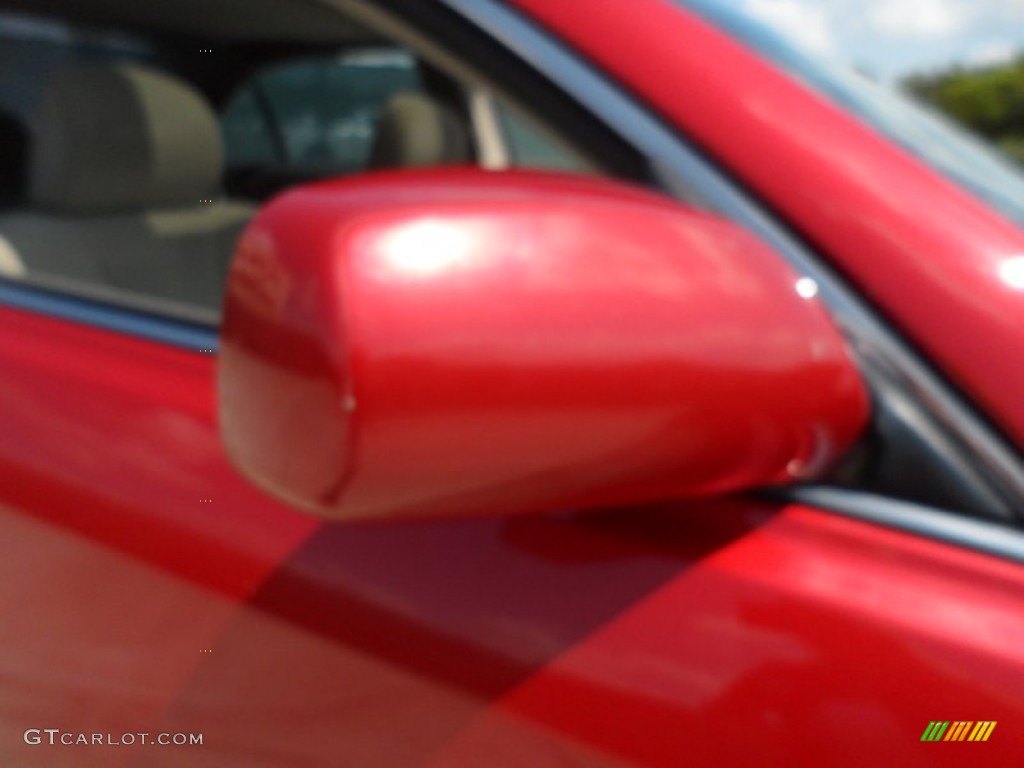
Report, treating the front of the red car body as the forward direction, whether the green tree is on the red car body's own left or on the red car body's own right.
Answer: on the red car body's own left

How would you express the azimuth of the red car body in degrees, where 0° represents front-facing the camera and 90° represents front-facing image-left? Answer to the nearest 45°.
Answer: approximately 315°
